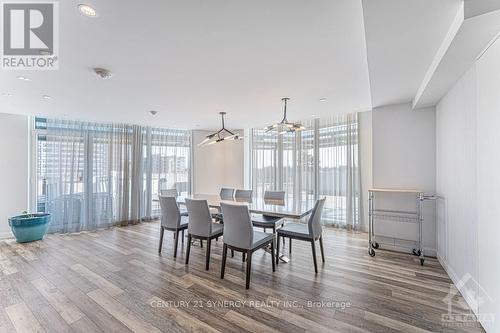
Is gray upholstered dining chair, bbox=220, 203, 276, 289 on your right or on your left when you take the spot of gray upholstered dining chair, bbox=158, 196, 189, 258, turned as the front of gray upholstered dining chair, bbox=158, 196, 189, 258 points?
on your right

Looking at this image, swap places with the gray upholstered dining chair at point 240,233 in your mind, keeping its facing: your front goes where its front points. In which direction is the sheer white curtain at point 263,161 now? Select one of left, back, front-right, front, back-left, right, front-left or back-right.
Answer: front-left

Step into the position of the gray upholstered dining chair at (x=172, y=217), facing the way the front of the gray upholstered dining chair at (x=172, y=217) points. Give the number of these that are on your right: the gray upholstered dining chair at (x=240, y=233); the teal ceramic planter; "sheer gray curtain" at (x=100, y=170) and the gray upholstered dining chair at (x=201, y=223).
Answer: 2

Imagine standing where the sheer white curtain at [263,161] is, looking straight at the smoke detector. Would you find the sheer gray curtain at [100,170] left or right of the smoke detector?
right

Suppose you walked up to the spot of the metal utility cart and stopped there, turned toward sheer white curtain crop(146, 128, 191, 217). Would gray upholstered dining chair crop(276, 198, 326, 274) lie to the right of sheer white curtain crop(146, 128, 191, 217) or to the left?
left

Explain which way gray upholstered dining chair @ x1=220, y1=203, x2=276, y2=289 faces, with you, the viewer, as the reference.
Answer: facing away from the viewer and to the right of the viewer

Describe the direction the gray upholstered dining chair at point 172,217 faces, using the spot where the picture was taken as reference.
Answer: facing away from the viewer and to the right of the viewer

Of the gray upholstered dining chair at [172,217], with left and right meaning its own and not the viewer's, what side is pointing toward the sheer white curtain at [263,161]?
front

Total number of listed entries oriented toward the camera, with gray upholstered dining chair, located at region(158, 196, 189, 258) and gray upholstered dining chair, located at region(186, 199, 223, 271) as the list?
0

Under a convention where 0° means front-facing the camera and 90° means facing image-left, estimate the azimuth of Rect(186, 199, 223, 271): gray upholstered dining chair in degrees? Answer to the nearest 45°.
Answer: approximately 225°

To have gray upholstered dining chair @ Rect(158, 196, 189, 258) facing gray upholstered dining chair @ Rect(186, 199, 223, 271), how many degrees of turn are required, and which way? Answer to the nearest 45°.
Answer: approximately 90° to its right

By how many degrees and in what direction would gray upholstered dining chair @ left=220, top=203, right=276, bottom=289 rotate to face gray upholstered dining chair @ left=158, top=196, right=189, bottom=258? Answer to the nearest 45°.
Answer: approximately 90° to its left

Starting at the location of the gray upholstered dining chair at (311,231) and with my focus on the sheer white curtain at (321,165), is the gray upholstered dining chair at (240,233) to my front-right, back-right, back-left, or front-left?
back-left

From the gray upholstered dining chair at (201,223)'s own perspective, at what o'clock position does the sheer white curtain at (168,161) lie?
The sheer white curtain is roughly at 10 o'clock from the gray upholstered dining chair.
